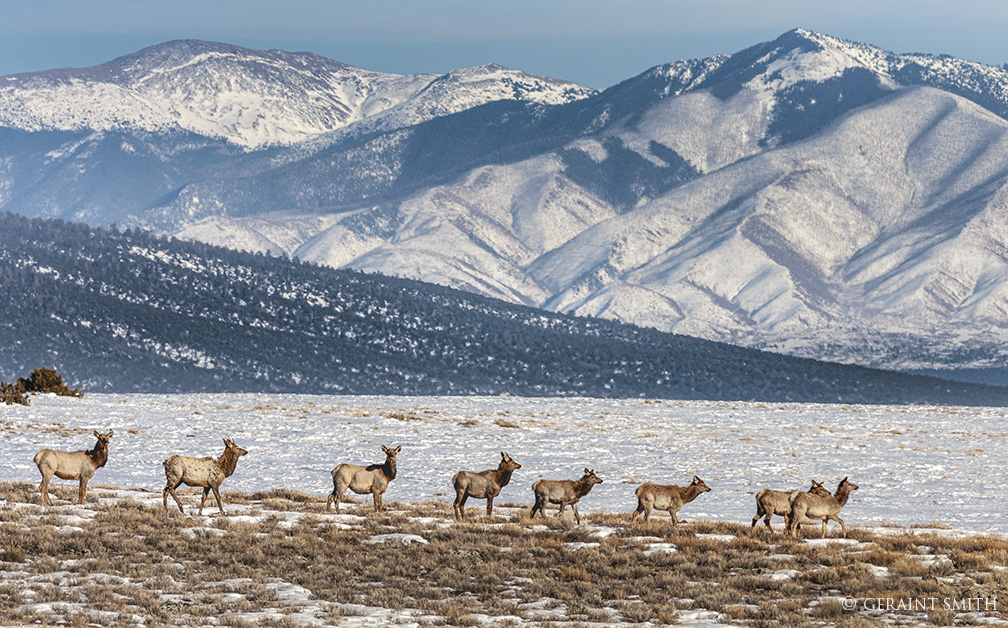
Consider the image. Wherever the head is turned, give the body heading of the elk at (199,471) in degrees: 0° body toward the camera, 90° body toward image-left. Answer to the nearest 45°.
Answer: approximately 270°

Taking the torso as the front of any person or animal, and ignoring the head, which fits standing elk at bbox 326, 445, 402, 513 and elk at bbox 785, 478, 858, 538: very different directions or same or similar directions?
same or similar directions

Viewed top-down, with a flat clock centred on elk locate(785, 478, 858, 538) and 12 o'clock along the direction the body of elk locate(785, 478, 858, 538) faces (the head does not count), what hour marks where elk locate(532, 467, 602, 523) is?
elk locate(532, 467, 602, 523) is roughly at 6 o'clock from elk locate(785, 478, 858, 538).

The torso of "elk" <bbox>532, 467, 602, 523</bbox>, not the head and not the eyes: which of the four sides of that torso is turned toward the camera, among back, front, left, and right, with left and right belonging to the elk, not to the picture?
right

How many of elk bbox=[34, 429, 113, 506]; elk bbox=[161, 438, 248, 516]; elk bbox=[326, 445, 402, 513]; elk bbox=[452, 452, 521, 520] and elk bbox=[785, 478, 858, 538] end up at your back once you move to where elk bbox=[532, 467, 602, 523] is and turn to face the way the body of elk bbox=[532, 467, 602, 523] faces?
4

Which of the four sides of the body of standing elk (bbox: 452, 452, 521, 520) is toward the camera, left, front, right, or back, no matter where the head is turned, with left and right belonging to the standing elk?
right

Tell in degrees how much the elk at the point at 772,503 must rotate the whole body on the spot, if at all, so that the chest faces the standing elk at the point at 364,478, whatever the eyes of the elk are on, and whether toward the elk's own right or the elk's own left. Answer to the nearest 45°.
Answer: approximately 180°

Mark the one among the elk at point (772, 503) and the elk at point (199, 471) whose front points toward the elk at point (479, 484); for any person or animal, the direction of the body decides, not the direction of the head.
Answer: the elk at point (199, 471)

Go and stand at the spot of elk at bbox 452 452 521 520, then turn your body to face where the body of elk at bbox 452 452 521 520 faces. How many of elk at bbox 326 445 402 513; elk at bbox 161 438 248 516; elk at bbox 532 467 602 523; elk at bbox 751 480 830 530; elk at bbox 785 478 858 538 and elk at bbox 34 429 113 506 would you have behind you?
3

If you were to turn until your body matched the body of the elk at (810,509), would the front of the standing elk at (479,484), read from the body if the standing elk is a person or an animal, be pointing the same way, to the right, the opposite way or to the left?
the same way

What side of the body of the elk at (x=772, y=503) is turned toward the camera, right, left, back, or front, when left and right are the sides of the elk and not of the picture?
right

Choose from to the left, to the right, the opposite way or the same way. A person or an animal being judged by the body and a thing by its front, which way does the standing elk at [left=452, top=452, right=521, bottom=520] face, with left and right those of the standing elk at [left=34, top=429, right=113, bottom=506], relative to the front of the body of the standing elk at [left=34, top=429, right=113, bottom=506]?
the same way

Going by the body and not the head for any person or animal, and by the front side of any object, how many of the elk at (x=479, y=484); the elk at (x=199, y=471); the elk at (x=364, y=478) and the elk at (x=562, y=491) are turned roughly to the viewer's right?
4

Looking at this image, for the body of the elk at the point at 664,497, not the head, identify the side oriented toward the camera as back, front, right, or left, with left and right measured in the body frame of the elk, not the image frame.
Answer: right

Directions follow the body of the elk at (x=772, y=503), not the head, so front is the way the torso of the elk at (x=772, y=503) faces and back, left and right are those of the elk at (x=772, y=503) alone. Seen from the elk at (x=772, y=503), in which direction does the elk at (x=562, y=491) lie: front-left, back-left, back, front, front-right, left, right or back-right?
back

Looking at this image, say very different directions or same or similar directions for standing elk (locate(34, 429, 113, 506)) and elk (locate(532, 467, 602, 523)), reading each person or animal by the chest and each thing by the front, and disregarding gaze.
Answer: same or similar directions

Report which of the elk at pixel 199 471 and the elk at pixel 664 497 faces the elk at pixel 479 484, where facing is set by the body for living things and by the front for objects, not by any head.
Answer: the elk at pixel 199 471

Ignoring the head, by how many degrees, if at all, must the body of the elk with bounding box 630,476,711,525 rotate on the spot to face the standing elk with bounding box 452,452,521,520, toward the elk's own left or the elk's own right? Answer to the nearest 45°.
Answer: approximately 180°

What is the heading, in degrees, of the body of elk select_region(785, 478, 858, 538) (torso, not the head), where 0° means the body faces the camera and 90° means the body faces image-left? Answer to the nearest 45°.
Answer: approximately 270°

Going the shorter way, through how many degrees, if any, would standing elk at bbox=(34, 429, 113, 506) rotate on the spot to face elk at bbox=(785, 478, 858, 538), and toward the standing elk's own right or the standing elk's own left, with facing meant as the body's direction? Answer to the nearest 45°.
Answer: approximately 45° to the standing elk's own right

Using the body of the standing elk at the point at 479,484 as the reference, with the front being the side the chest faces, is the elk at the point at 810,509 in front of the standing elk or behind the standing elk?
in front
